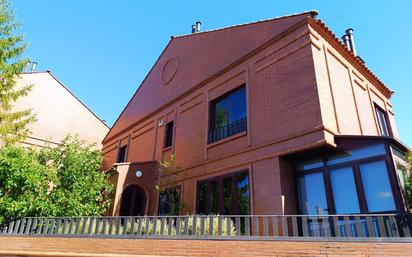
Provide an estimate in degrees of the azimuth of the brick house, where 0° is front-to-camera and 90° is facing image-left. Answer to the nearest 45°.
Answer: approximately 45°
